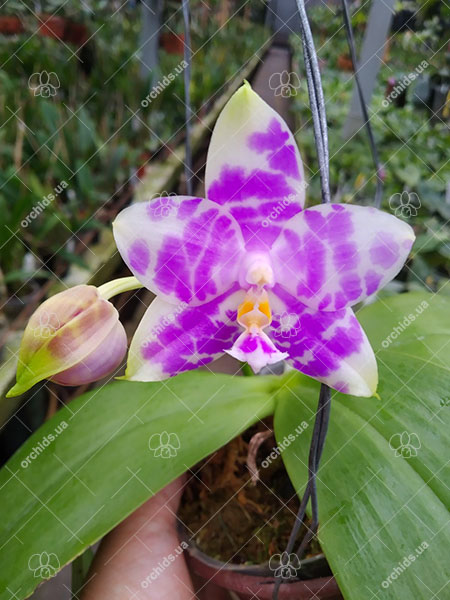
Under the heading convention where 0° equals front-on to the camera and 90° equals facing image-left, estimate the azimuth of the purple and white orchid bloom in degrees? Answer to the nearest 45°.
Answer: approximately 0°
